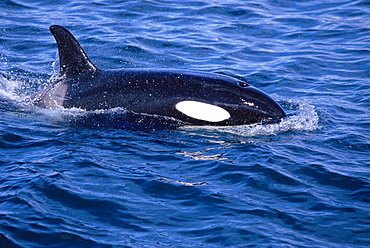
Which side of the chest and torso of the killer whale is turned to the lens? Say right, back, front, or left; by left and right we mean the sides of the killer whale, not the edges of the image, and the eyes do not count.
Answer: right
